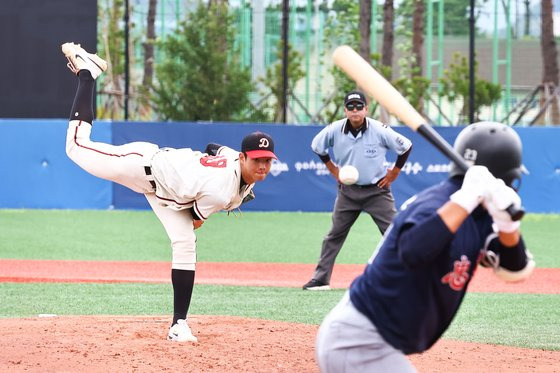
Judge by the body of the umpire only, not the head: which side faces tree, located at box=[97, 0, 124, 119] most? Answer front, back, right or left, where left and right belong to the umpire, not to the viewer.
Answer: back

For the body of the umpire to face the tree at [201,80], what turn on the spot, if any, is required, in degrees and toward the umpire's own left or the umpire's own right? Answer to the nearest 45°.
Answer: approximately 180°

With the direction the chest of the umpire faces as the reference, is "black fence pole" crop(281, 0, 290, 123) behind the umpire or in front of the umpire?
behind

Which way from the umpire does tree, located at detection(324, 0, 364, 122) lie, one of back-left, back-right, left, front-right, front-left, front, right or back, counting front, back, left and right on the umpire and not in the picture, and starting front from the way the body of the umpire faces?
back

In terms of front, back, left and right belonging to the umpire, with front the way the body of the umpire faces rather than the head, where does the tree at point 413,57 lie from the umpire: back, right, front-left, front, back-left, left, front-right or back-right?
back

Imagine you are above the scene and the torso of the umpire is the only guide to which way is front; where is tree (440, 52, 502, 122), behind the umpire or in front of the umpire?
behind

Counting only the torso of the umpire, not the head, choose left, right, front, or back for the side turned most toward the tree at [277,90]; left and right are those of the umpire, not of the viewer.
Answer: back

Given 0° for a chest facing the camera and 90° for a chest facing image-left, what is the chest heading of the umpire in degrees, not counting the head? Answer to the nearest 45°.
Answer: approximately 0°

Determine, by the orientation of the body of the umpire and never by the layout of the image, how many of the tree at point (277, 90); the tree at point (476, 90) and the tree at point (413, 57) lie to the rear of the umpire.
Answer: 3
